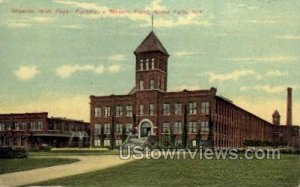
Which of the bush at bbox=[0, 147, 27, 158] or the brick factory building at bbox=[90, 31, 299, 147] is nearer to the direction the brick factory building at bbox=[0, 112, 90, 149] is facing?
the bush

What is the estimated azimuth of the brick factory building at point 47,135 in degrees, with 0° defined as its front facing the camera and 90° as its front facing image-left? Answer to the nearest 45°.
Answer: approximately 0°

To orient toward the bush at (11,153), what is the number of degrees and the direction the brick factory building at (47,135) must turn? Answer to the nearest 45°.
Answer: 0° — it already faces it
